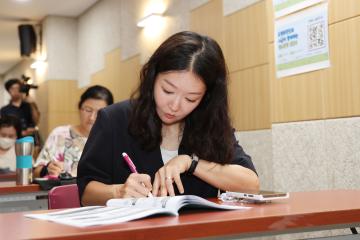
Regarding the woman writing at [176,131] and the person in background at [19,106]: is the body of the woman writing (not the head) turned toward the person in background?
no

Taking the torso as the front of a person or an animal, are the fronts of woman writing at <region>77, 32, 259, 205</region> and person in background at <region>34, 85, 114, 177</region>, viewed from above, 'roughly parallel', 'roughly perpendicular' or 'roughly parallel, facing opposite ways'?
roughly parallel

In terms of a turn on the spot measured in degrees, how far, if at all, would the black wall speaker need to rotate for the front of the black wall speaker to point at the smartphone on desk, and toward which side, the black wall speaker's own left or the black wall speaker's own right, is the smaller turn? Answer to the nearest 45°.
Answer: approximately 45° to the black wall speaker's own left

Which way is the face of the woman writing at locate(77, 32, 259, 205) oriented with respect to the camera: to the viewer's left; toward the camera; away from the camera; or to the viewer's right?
toward the camera

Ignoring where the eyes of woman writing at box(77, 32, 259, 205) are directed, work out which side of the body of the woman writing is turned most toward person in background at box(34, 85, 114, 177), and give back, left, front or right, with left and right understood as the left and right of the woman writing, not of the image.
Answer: back

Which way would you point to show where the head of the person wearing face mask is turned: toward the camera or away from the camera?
toward the camera

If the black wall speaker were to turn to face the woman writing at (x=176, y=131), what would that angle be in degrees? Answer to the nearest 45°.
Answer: approximately 45° to its left

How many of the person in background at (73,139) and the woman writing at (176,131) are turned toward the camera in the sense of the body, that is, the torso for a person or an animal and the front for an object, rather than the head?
2

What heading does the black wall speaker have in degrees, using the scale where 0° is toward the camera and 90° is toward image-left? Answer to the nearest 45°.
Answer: approximately 45°

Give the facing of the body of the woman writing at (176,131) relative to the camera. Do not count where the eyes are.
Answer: toward the camera

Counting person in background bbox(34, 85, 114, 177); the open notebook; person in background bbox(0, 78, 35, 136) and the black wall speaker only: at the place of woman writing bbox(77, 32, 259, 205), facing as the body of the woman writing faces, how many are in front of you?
1

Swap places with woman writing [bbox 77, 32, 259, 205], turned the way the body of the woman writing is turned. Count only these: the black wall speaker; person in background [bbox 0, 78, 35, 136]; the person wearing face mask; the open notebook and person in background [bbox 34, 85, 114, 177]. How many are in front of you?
1

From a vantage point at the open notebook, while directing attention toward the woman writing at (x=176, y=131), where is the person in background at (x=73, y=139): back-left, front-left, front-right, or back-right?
front-left

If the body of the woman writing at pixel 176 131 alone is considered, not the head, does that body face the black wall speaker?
no

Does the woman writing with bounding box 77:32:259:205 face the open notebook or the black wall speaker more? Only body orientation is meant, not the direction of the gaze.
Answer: the open notebook

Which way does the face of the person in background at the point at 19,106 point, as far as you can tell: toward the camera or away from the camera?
toward the camera
